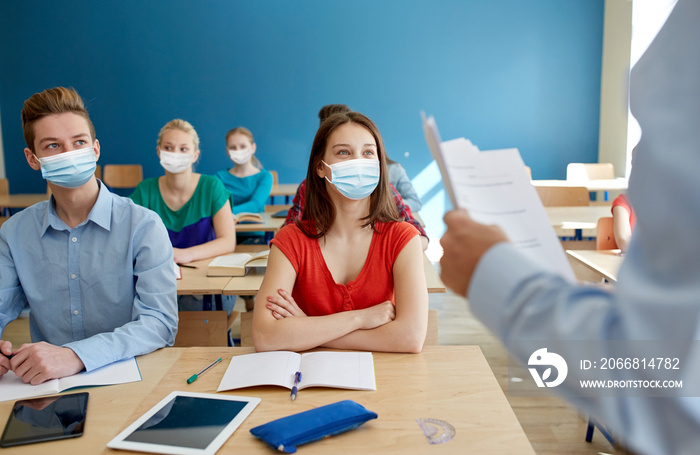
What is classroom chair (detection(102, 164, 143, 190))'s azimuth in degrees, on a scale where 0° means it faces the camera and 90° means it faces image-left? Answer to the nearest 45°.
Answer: approximately 0°

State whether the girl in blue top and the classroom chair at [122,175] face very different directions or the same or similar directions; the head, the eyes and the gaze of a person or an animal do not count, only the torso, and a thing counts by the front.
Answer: same or similar directions

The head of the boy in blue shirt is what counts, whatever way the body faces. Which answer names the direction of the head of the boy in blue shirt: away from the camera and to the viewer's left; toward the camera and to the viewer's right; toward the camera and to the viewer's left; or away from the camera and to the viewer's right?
toward the camera and to the viewer's right

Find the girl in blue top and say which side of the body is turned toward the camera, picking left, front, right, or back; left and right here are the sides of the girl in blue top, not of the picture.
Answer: front

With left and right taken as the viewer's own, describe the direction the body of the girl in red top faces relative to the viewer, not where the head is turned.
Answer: facing the viewer

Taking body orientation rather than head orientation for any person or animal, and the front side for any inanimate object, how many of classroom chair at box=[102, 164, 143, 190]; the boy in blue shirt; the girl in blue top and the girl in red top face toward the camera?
4

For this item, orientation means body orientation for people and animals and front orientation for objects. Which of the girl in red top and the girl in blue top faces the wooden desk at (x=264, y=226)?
the girl in blue top

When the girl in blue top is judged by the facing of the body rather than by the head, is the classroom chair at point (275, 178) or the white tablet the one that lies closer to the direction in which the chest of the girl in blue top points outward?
the white tablet

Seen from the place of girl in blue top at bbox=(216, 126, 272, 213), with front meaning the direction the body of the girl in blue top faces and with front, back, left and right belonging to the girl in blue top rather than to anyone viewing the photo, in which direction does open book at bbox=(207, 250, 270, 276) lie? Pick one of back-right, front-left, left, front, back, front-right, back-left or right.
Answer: front

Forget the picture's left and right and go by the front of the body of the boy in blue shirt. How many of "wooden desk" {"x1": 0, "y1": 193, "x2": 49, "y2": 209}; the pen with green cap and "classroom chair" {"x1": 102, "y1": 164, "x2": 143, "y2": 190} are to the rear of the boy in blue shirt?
2

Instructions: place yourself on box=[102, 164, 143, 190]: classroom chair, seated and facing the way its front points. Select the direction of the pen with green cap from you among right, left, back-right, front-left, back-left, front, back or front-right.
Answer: front

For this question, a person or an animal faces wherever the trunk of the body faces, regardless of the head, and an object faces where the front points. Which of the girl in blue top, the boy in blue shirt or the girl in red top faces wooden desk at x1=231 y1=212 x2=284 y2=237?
the girl in blue top

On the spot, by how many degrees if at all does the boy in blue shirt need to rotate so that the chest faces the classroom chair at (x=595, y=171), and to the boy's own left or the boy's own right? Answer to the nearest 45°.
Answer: approximately 135° to the boy's own left

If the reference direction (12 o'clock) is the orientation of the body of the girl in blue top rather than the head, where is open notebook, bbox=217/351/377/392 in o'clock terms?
The open notebook is roughly at 12 o'clock from the girl in blue top.

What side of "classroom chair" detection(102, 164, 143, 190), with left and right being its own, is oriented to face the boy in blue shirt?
front

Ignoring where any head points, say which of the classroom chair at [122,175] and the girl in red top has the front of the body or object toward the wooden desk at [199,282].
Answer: the classroom chair
